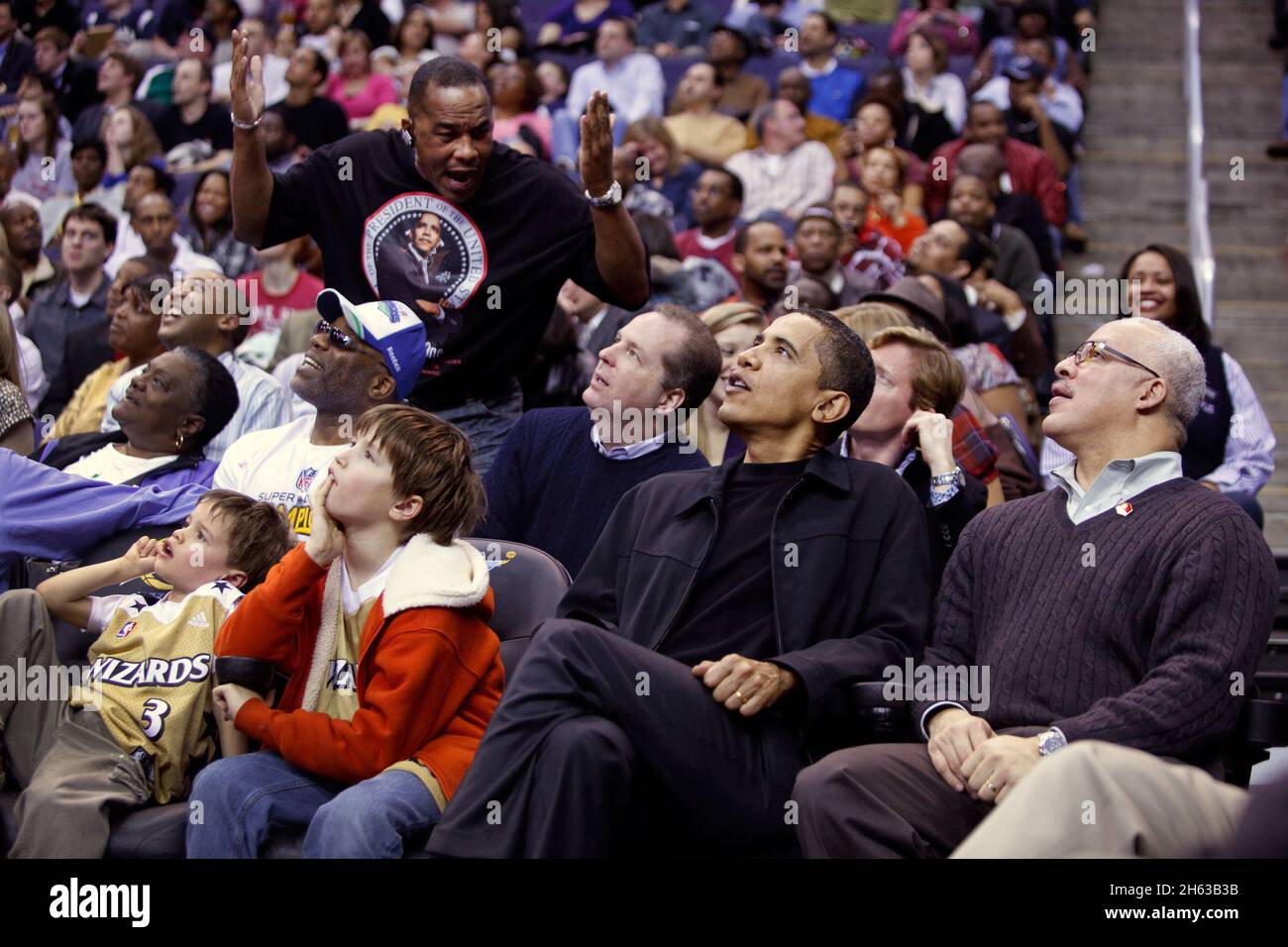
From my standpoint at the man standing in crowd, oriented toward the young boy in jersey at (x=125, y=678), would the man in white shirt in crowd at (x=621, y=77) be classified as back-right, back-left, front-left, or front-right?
back-right

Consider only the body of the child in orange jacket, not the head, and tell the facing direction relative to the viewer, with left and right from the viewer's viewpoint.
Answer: facing the viewer and to the left of the viewer

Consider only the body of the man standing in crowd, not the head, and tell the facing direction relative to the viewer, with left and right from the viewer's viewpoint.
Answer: facing the viewer

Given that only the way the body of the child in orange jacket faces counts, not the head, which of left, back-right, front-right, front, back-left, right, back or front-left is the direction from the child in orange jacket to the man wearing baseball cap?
back-right

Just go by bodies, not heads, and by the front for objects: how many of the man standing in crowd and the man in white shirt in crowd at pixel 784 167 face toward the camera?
2

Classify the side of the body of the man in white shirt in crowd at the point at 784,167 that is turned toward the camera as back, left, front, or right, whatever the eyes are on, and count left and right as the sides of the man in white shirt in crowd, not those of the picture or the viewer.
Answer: front

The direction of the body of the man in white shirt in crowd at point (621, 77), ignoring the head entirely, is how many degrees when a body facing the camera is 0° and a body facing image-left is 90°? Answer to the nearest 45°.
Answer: approximately 45°

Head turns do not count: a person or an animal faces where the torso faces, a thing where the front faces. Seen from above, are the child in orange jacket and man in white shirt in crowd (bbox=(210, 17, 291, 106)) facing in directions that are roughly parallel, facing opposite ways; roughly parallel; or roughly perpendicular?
roughly parallel

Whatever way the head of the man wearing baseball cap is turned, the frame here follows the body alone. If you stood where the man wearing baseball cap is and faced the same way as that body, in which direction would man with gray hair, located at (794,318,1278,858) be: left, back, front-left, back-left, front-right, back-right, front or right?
left

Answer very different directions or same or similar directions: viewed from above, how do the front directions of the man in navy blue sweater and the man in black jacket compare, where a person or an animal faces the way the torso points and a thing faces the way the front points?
same or similar directions
